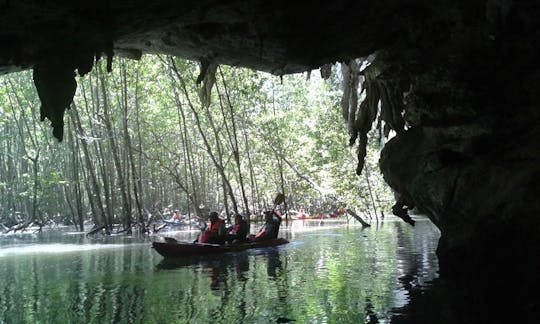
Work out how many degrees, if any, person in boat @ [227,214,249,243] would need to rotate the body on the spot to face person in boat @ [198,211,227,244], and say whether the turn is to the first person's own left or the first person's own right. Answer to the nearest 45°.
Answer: approximately 45° to the first person's own left

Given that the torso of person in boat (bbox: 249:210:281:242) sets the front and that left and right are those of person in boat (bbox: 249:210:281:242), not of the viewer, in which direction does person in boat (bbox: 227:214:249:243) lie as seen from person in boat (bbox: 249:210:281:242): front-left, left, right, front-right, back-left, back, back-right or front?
front-left

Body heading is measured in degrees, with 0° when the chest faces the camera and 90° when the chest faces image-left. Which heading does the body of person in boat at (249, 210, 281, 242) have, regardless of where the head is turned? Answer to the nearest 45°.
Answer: approximately 90°

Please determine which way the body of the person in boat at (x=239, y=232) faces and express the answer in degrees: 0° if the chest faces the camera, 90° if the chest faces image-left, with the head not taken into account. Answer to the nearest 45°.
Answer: approximately 90°

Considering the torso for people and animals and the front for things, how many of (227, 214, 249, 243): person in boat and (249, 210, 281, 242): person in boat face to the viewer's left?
2

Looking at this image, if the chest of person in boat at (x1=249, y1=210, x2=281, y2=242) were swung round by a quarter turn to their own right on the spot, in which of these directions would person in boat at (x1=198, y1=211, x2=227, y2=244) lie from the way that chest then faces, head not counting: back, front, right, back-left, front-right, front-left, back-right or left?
back-left
